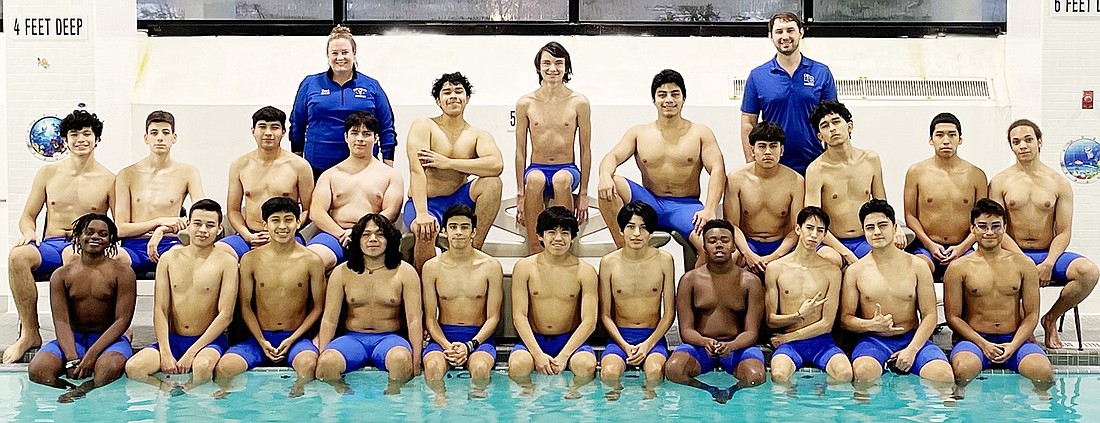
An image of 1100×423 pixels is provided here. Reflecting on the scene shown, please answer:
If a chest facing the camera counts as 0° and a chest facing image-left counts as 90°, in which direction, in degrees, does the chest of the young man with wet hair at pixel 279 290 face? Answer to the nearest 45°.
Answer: approximately 0°

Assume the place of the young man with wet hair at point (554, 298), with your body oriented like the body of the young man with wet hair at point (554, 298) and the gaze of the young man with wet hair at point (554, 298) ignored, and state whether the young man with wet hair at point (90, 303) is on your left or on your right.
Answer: on your right

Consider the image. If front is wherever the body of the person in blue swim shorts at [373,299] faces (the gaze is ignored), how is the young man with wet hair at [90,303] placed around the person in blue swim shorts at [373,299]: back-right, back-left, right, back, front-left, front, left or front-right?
right

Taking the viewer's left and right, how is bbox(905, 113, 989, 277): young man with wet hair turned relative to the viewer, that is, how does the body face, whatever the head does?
facing the viewer

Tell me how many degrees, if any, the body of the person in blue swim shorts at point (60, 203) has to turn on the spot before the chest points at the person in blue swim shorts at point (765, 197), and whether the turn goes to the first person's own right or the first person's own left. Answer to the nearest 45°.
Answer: approximately 45° to the first person's own left

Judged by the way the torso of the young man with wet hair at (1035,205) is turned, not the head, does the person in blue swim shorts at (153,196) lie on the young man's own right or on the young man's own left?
on the young man's own right

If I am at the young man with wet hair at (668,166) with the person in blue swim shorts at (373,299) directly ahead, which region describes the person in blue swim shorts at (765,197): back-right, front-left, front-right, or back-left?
back-left

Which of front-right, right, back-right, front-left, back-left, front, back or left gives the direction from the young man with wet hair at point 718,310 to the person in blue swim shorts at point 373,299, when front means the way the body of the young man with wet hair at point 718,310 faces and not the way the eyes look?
right
